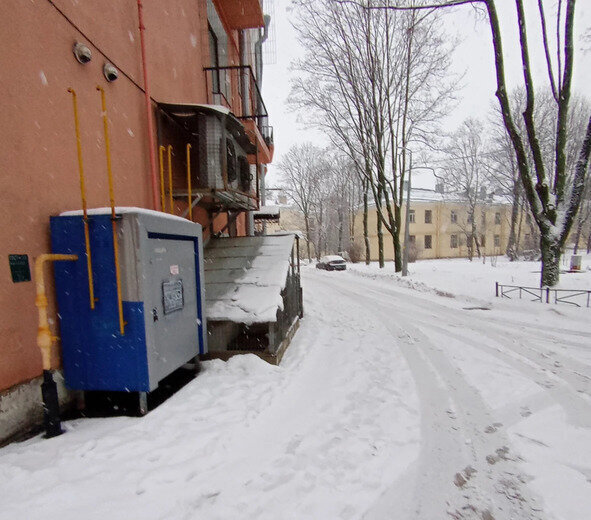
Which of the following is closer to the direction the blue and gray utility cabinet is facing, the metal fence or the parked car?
the metal fence

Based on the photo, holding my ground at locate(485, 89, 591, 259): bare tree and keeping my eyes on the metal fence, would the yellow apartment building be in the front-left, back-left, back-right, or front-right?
back-right

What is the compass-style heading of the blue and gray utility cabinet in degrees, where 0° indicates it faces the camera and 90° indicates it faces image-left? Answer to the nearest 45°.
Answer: approximately 315°

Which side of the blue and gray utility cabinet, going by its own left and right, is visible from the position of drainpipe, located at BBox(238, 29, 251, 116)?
left

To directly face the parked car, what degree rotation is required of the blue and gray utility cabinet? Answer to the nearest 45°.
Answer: approximately 90° to its left

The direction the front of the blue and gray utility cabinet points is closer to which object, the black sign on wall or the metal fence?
the metal fence

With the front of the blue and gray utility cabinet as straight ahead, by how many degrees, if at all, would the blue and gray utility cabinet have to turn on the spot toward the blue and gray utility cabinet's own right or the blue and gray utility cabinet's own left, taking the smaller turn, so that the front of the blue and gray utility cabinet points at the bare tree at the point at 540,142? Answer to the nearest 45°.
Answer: approximately 45° to the blue and gray utility cabinet's own left

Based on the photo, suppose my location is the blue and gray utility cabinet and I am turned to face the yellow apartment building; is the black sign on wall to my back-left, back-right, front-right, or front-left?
back-left
